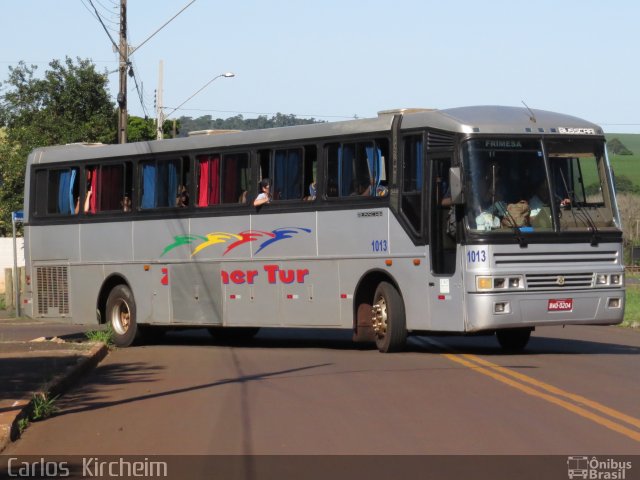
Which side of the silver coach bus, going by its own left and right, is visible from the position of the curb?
right

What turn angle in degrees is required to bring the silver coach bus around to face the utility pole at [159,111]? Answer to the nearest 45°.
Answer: approximately 135° to its left

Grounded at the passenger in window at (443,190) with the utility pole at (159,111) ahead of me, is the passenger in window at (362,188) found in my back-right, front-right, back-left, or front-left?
front-left

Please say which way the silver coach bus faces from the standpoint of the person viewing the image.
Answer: facing the viewer and to the right of the viewer

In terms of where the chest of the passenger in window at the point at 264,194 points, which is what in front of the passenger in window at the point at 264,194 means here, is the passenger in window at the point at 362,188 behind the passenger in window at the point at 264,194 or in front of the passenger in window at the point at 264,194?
in front

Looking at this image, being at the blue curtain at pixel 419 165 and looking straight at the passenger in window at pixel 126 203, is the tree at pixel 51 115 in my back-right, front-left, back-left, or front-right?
front-right

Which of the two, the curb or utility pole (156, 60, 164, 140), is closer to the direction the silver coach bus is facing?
the curb

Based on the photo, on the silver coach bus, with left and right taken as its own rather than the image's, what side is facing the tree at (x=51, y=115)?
back

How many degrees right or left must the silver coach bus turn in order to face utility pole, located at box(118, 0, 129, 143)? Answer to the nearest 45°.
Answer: approximately 180°
